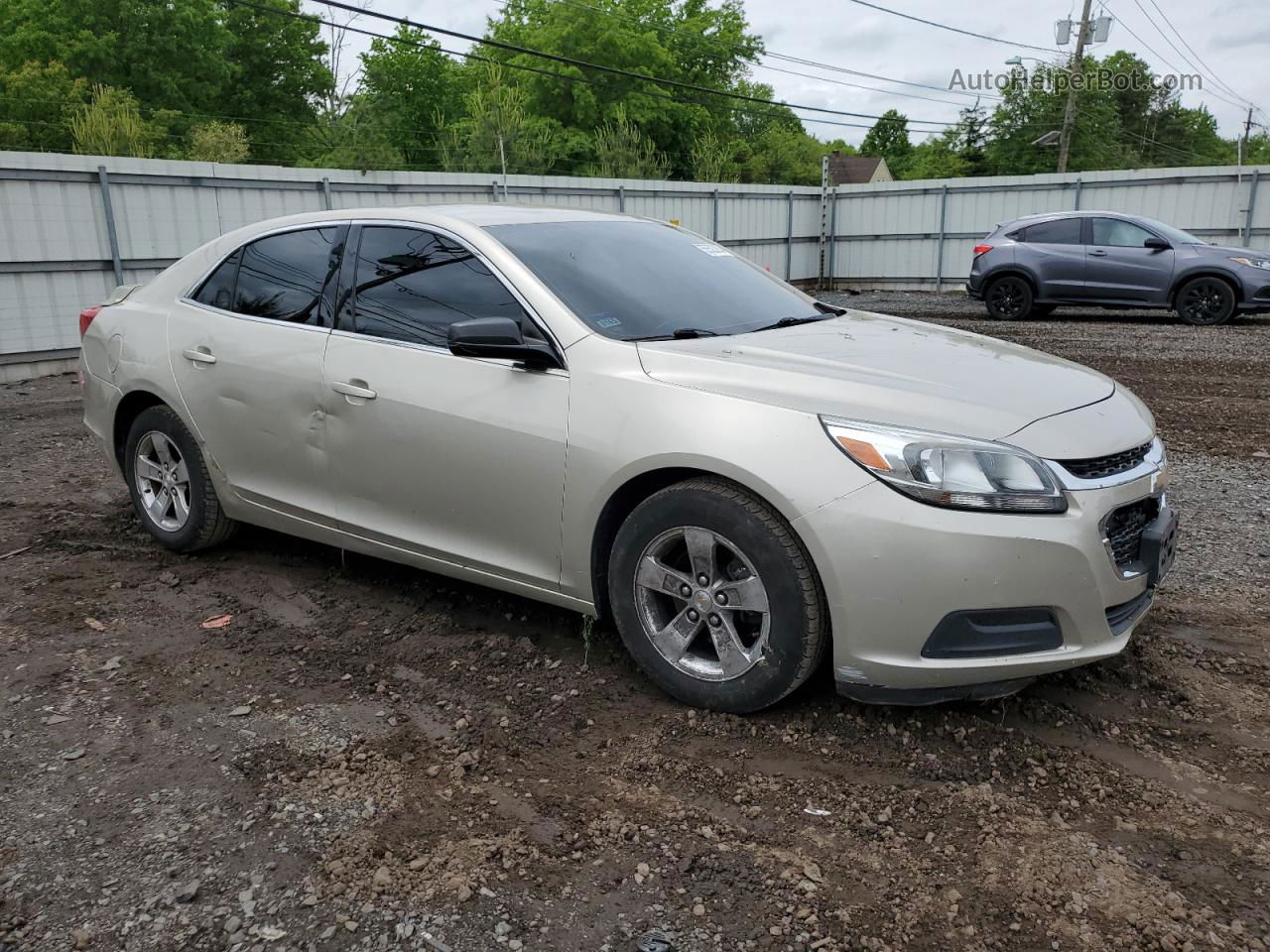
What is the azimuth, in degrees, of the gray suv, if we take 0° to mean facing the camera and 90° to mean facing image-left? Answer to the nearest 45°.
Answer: approximately 270°

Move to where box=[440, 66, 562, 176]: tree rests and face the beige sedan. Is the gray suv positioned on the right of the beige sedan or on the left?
left

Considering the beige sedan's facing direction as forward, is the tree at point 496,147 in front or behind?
behind

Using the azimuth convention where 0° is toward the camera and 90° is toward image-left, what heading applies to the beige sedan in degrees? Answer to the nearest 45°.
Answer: approximately 315°

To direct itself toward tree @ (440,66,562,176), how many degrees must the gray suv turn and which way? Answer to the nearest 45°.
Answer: approximately 180°

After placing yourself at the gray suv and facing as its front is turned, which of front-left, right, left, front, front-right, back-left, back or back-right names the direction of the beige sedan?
right

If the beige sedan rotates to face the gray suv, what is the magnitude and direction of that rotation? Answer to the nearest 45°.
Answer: approximately 90° to its left

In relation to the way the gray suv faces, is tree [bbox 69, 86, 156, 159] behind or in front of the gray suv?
behind

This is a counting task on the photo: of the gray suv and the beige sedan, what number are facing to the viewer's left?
0

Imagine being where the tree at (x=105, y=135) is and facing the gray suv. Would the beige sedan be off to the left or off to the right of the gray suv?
right

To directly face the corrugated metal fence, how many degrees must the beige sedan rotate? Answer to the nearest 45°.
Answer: approximately 135° to its left
